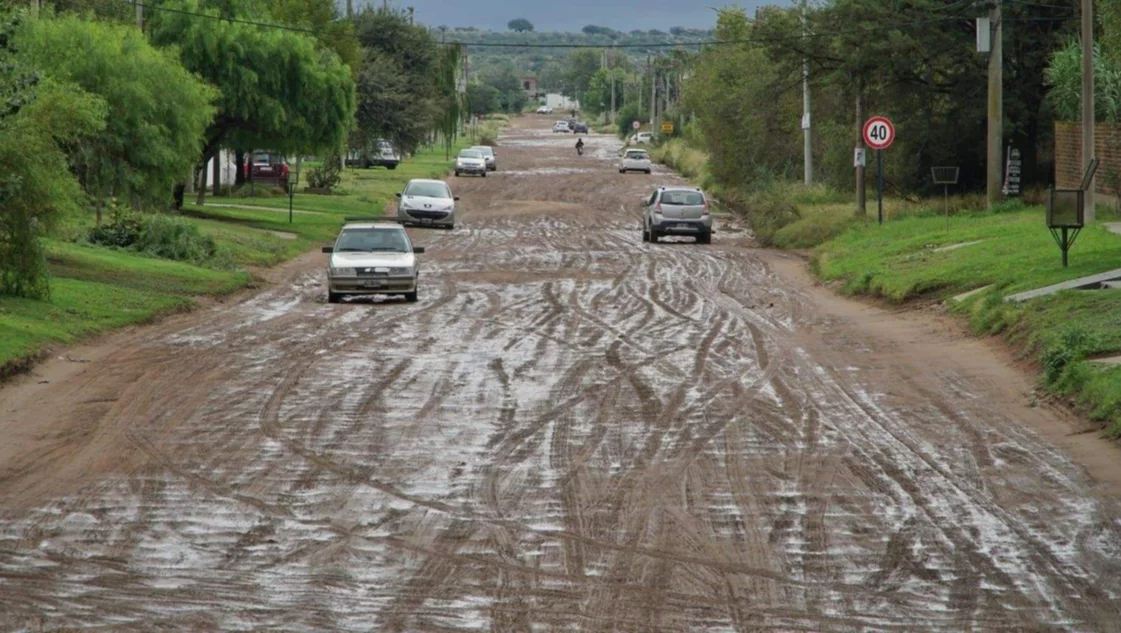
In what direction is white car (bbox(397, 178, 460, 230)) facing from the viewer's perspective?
toward the camera

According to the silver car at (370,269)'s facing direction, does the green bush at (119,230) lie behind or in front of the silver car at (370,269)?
behind

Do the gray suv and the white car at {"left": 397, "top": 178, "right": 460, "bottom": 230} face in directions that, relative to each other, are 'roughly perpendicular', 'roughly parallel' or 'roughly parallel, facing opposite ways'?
roughly parallel, facing opposite ways

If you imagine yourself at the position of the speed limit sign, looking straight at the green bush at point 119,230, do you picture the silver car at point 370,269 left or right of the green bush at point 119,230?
left

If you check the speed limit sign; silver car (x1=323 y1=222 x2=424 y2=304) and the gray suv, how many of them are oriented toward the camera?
2

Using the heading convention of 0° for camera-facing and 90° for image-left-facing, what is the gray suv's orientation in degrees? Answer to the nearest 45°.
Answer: approximately 180°

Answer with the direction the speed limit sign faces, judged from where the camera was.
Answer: facing the viewer

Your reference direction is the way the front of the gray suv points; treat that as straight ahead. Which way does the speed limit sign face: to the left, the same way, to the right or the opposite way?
the opposite way

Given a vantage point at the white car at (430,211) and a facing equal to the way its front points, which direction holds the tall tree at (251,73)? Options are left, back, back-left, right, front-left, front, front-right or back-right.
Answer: right

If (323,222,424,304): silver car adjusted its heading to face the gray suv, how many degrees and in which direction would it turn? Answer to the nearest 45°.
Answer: approximately 135° to its left

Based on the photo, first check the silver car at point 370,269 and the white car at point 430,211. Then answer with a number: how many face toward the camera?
2

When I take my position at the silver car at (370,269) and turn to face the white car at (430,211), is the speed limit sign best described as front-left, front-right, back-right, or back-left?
front-right

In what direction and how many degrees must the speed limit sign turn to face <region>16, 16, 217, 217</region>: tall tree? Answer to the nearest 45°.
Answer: approximately 90° to its right

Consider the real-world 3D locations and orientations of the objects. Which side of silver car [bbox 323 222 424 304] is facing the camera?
front

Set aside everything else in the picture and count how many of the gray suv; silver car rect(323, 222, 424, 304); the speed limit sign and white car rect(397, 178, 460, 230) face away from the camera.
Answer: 1
